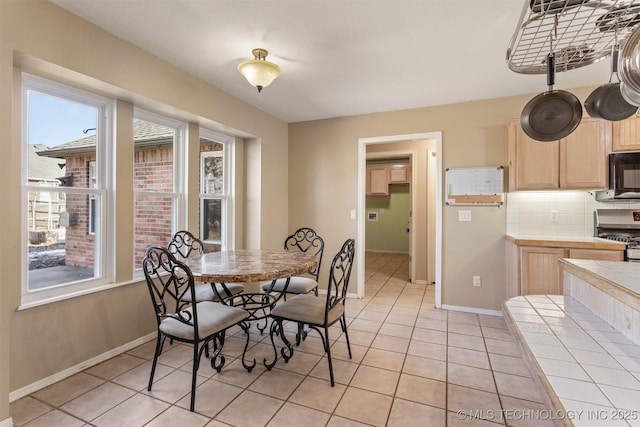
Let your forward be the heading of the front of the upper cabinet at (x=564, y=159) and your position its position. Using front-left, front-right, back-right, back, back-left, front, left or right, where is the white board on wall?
right

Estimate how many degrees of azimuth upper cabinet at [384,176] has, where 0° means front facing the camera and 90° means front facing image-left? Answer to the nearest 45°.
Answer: approximately 0°

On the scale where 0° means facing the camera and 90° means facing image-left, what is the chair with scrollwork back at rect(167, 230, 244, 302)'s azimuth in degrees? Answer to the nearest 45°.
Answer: approximately 315°

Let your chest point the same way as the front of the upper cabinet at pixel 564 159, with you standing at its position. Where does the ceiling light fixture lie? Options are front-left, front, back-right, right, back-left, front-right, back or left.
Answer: front-right

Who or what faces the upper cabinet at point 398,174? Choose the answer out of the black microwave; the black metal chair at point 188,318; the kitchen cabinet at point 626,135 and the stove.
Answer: the black metal chair

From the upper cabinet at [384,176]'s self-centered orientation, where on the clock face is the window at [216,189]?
The window is roughly at 1 o'clock from the upper cabinet.

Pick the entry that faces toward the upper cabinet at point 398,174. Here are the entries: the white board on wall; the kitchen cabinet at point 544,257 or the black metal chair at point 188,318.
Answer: the black metal chair

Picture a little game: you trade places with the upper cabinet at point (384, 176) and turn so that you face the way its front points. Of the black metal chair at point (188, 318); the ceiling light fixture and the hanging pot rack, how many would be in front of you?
3

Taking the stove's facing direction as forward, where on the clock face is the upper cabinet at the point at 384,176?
The upper cabinet is roughly at 4 o'clock from the stove.
